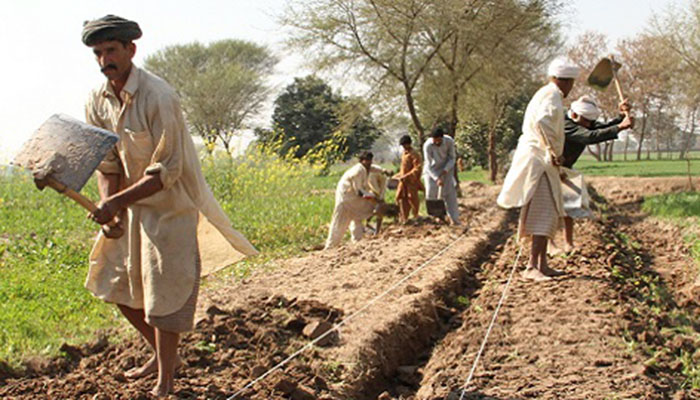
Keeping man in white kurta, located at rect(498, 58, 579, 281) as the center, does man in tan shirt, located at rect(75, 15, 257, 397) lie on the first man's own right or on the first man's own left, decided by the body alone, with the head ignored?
on the first man's own right

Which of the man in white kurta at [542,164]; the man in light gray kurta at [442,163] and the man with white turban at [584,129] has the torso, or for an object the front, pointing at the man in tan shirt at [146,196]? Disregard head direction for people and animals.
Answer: the man in light gray kurta at [442,163]

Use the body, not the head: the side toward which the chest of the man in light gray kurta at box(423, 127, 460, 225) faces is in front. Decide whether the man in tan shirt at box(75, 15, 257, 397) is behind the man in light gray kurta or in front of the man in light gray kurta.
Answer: in front

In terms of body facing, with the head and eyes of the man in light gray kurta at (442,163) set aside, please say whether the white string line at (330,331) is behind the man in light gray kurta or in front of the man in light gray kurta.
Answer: in front

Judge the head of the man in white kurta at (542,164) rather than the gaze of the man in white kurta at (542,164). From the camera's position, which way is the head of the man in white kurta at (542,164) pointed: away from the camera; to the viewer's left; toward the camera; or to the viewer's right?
to the viewer's right

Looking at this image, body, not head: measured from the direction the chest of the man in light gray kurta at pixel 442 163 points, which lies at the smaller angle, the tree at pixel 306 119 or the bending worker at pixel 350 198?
the bending worker

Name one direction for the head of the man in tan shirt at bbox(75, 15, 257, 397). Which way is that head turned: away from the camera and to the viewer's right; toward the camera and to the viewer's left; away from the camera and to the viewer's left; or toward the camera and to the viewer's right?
toward the camera and to the viewer's left
